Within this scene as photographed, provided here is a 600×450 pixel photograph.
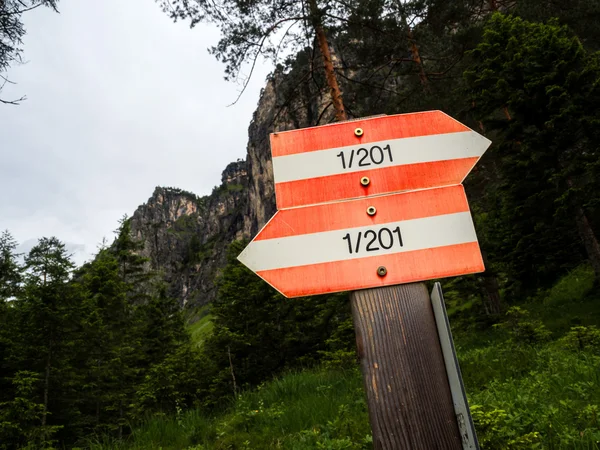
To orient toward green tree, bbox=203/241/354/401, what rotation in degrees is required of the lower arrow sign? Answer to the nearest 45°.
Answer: approximately 180°

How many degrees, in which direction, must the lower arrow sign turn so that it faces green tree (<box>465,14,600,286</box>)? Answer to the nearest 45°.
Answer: approximately 135° to its left

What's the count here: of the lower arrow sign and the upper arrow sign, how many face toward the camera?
2

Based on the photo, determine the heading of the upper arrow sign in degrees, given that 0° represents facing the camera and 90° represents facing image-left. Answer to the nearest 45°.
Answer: approximately 0°

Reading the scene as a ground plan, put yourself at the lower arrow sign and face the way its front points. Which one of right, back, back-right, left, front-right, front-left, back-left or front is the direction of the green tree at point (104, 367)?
back-right

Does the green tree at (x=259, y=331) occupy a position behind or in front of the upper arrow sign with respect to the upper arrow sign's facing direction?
behind

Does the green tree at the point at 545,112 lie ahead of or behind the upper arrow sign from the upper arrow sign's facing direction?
behind

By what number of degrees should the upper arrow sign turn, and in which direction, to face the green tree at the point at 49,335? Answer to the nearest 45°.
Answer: approximately 135° to its right
